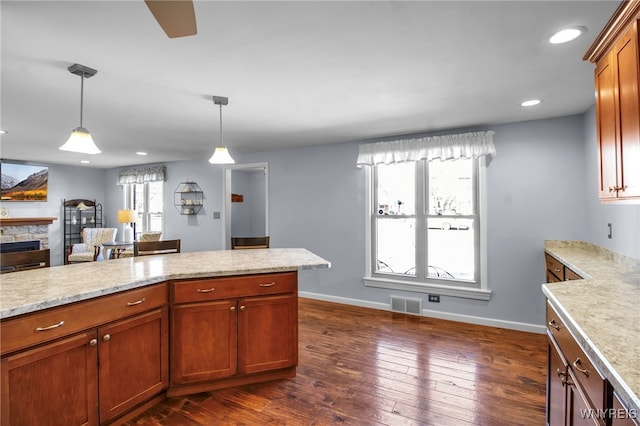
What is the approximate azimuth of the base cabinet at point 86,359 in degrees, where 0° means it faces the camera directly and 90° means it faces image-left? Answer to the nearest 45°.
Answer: approximately 315°

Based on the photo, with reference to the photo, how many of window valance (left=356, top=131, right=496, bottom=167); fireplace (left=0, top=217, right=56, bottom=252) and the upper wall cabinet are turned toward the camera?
2

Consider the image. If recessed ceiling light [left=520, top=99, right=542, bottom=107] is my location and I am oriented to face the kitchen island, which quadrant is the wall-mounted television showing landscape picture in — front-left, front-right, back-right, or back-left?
front-right

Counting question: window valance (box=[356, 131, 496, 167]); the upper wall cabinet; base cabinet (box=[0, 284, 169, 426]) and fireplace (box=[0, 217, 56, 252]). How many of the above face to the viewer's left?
1

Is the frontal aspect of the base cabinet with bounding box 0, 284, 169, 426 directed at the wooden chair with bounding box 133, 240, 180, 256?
no

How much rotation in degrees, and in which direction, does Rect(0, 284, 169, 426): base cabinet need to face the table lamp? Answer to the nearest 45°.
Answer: approximately 135° to its left

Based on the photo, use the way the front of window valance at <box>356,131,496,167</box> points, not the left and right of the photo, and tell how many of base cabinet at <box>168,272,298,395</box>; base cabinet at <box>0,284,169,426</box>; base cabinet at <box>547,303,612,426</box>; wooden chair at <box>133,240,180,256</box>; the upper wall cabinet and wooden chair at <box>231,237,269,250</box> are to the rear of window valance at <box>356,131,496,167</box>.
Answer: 0

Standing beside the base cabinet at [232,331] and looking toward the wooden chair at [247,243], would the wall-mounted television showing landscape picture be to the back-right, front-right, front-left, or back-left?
front-left

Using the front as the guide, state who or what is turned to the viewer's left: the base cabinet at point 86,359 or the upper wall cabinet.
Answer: the upper wall cabinet

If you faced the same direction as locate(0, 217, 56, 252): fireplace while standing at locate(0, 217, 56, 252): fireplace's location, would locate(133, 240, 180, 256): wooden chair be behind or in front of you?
in front

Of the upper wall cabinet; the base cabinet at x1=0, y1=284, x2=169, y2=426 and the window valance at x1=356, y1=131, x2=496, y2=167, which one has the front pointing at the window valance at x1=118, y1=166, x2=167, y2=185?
the upper wall cabinet

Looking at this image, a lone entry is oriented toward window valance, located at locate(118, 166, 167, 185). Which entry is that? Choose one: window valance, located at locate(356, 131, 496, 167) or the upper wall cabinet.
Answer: the upper wall cabinet

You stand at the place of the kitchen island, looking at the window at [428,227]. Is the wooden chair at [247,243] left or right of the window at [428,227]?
left

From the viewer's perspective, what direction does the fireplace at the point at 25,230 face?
toward the camera

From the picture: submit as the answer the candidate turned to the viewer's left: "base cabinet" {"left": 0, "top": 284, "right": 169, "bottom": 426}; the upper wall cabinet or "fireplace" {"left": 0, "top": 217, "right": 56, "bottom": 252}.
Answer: the upper wall cabinet

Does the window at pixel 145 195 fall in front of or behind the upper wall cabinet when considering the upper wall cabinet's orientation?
in front

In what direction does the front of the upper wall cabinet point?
to the viewer's left

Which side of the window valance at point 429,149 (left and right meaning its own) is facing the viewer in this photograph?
front

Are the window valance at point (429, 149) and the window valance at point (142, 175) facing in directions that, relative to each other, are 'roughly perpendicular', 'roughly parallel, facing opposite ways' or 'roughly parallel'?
roughly parallel
